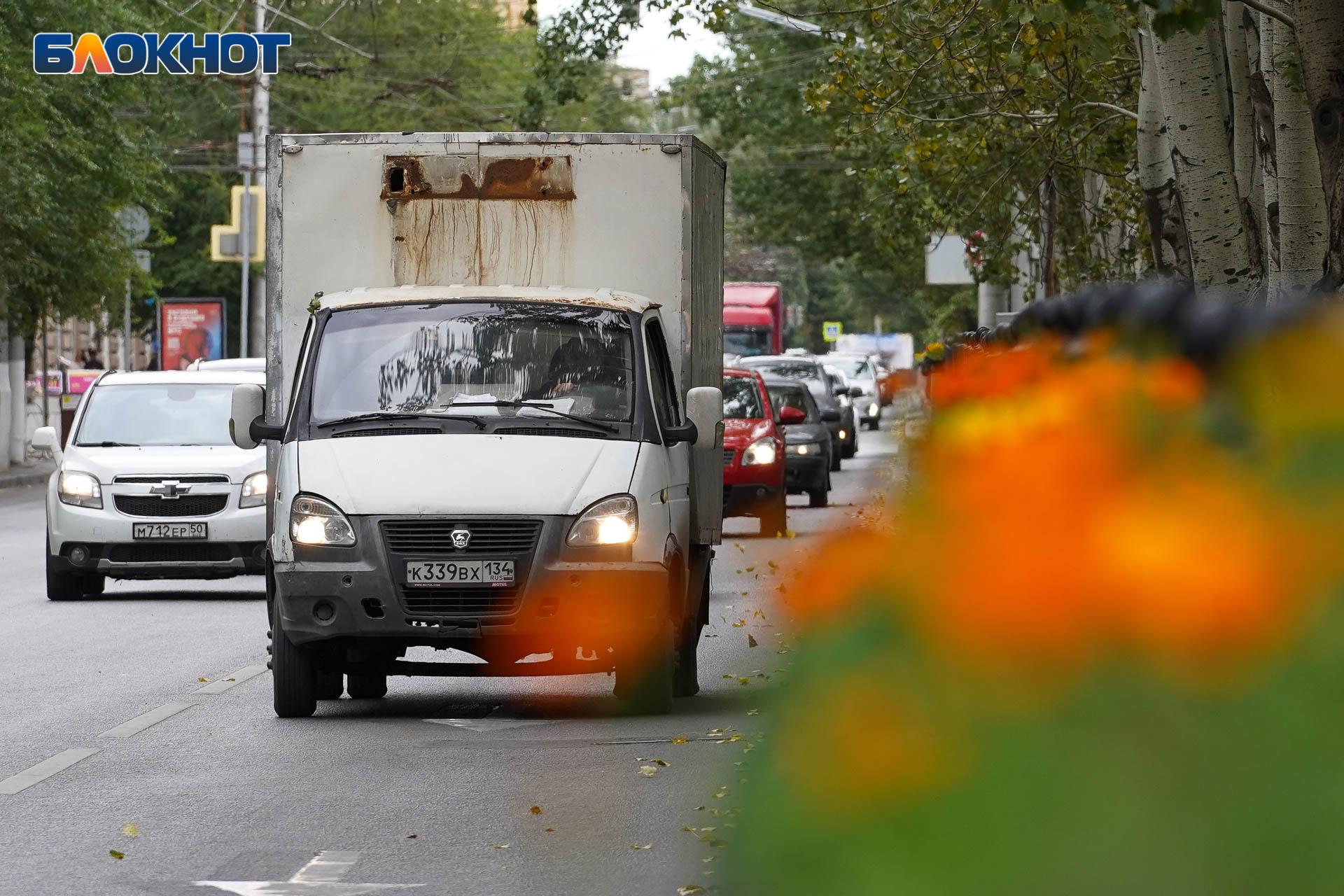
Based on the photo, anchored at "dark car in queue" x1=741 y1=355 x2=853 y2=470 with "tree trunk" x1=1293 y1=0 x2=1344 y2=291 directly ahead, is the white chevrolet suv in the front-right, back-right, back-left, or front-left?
front-right

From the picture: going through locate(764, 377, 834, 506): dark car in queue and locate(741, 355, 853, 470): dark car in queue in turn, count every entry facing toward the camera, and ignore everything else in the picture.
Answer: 2

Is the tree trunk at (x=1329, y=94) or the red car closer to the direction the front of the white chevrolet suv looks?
the tree trunk

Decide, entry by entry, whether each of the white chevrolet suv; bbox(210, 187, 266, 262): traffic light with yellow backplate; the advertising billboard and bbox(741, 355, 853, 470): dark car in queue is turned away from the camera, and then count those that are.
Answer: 1

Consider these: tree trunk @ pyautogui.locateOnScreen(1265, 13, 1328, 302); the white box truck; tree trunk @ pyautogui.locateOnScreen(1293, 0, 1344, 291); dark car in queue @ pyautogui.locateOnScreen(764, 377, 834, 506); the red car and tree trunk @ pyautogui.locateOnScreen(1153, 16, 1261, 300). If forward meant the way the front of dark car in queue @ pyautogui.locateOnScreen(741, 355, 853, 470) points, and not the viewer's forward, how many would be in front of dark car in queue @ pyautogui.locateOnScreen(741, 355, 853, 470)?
6

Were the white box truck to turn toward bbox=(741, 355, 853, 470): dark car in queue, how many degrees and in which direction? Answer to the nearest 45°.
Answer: approximately 180°

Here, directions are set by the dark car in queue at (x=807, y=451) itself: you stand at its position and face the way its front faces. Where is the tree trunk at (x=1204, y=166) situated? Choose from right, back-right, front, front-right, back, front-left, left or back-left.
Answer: front

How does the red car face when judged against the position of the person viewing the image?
facing the viewer

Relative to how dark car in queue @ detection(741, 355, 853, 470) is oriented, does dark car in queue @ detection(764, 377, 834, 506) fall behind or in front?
in front

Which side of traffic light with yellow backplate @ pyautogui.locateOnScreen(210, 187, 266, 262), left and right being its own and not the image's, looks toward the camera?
back

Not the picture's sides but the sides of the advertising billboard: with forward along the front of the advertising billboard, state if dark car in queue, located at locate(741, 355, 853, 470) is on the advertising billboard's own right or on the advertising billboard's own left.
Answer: on the advertising billboard's own left

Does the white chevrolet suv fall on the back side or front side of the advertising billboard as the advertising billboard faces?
on the front side

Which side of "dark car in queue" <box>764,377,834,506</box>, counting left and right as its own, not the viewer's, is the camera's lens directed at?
front

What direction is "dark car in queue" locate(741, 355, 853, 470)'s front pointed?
toward the camera
